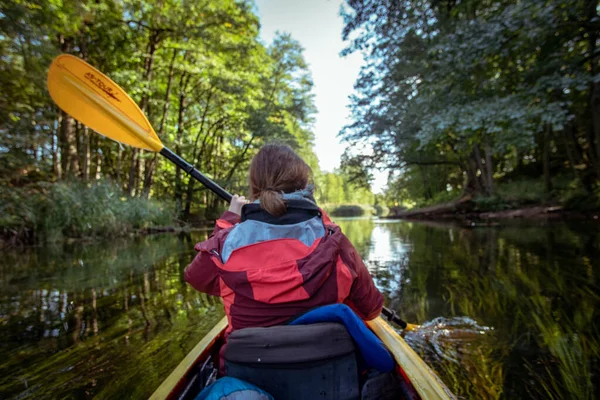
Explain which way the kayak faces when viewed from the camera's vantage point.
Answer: facing away from the viewer

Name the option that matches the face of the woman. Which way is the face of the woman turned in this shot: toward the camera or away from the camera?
away from the camera

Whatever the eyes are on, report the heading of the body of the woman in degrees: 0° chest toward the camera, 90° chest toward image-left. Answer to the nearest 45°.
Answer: approximately 180°
